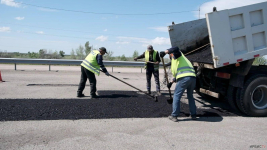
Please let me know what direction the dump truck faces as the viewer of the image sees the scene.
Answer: facing away from the viewer and to the right of the viewer

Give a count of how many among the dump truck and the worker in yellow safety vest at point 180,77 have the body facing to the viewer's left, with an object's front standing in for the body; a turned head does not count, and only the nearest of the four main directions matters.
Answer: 1

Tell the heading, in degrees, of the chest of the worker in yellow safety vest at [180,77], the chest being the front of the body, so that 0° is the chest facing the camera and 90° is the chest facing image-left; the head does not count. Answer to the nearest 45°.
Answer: approximately 90°

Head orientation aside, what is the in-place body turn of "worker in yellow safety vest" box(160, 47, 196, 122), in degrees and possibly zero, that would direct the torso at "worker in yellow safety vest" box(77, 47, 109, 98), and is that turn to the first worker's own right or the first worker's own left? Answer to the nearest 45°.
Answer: approximately 45° to the first worker's own right

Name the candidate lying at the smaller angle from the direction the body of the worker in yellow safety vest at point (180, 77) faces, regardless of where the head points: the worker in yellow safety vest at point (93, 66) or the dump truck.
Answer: the worker in yellow safety vest

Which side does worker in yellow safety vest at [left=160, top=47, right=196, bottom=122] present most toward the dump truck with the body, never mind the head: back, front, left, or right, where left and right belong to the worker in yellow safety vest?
back

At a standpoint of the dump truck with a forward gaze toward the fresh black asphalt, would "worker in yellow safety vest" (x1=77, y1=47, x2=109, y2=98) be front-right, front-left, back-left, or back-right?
front-right

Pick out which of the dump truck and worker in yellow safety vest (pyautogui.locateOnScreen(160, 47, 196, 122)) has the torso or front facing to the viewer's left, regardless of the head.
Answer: the worker in yellow safety vest
